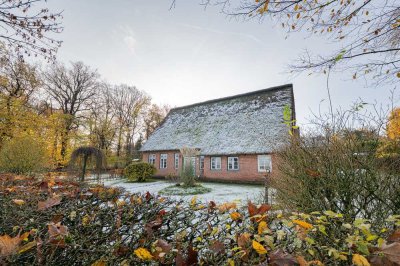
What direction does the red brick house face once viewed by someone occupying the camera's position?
facing the viewer and to the left of the viewer

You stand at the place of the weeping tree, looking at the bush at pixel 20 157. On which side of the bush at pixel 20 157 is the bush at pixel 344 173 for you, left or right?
left

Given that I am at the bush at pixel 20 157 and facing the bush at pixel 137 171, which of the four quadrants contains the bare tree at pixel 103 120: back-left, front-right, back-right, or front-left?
front-left

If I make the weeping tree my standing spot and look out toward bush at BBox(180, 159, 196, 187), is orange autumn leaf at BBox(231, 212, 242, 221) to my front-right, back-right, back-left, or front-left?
front-right

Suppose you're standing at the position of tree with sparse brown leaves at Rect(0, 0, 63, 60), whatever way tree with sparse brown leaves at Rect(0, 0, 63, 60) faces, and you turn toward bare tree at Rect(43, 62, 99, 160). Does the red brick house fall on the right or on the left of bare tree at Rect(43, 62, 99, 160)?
right

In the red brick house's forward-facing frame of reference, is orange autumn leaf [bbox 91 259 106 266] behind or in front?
in front

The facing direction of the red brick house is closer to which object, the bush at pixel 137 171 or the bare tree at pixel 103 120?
the bush

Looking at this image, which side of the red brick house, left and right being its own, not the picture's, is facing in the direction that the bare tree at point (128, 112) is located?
right

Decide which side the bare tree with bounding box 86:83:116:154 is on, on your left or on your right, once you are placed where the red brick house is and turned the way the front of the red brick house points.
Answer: on your right

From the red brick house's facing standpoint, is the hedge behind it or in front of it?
in front

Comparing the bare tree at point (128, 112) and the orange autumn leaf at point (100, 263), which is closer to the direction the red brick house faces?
the orange autumn leaf

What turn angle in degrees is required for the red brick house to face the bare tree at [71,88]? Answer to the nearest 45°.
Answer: approximately 45° to its right
